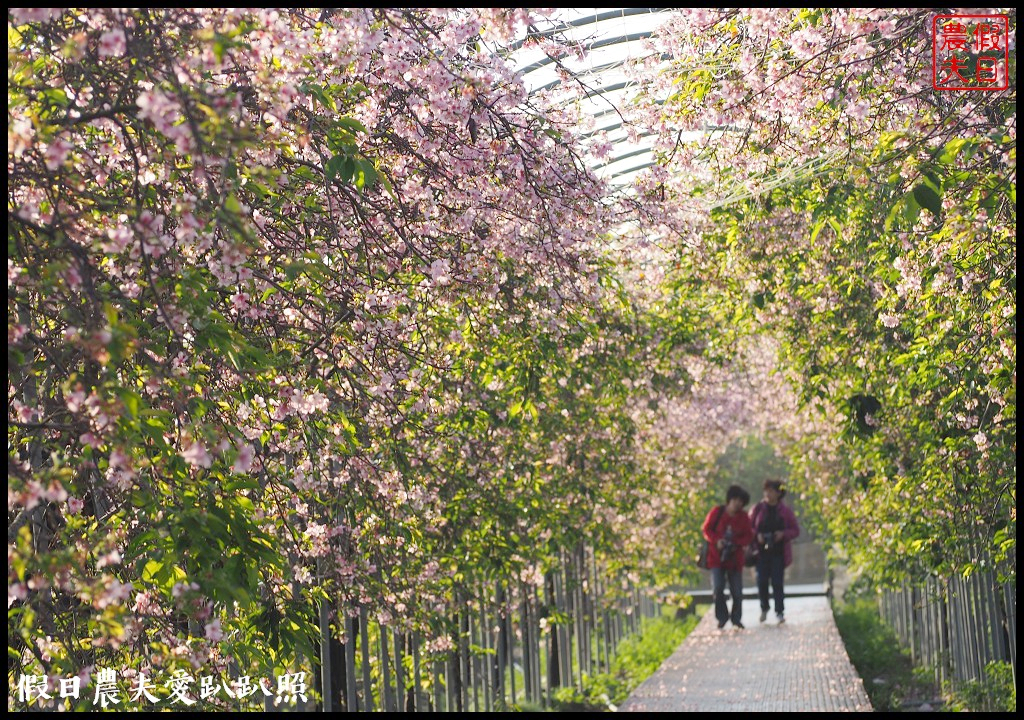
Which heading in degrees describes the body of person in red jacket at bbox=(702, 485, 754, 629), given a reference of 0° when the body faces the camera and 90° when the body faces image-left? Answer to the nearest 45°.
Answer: approximately 0°

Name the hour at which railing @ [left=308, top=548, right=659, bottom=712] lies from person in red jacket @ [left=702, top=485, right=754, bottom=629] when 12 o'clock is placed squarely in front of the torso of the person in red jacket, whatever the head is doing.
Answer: The railing is roughly at 1 o'clock from the person in red jacket.

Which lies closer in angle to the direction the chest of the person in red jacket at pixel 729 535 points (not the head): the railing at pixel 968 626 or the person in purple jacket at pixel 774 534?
the railing

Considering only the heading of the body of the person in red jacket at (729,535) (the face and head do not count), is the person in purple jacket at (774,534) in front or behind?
behind

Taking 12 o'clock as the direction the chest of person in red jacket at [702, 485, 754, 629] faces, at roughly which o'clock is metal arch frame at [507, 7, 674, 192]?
The metal arch frame is roughly at 12 o'clock from the person in red jacket.

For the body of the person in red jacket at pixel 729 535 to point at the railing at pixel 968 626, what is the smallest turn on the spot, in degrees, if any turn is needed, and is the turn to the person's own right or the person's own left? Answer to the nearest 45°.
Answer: approximately 45° to the person's own left
